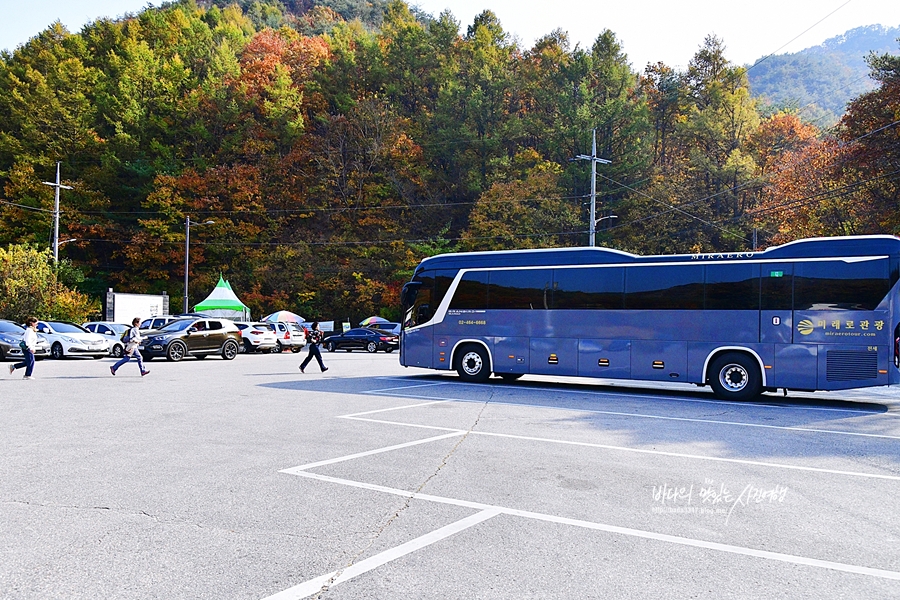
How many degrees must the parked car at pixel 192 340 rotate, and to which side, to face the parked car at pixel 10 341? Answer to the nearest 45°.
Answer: approximately 45° to its right

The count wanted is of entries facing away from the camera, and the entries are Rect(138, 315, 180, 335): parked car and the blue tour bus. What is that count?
0

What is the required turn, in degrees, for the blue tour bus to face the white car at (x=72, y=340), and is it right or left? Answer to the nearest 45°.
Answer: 0° — it already faces it

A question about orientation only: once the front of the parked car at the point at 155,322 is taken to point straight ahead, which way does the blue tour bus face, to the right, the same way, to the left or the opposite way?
to the right

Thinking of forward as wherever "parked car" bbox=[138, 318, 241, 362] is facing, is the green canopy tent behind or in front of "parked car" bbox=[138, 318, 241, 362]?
behind

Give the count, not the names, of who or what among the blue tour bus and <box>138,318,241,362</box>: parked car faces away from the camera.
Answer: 0

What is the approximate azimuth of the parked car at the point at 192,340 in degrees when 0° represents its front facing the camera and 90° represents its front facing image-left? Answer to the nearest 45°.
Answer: approximately 45°

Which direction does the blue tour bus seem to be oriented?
to the viewer's left

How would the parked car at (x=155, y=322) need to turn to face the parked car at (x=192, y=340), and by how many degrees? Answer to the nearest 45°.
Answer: approximately 45° to its left

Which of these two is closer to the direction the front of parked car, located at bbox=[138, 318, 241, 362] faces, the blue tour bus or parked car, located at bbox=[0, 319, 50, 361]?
the parked car

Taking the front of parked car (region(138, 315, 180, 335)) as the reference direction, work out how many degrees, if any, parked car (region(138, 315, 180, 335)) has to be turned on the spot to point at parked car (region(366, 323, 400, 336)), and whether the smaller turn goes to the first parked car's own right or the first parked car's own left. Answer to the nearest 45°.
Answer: approximately 135° to the first parked car's own left

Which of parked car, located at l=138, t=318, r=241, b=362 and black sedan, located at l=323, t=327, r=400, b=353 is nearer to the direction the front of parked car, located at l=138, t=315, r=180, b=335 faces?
the parked car

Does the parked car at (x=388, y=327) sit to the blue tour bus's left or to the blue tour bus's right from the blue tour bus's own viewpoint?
on its right

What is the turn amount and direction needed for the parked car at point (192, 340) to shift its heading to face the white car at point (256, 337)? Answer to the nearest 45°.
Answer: approximately 135° to its right
